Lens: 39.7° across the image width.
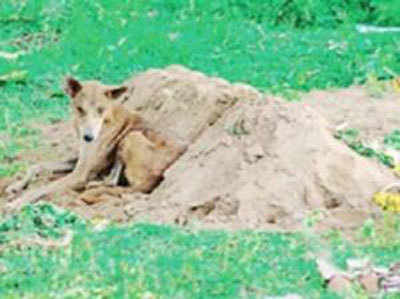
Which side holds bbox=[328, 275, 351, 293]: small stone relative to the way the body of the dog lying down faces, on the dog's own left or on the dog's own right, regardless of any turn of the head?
on the dog's own left

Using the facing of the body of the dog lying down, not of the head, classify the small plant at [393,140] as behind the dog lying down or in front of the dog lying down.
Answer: behind

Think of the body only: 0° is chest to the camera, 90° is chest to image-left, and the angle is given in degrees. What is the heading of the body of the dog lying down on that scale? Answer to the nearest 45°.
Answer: approximately 90°
